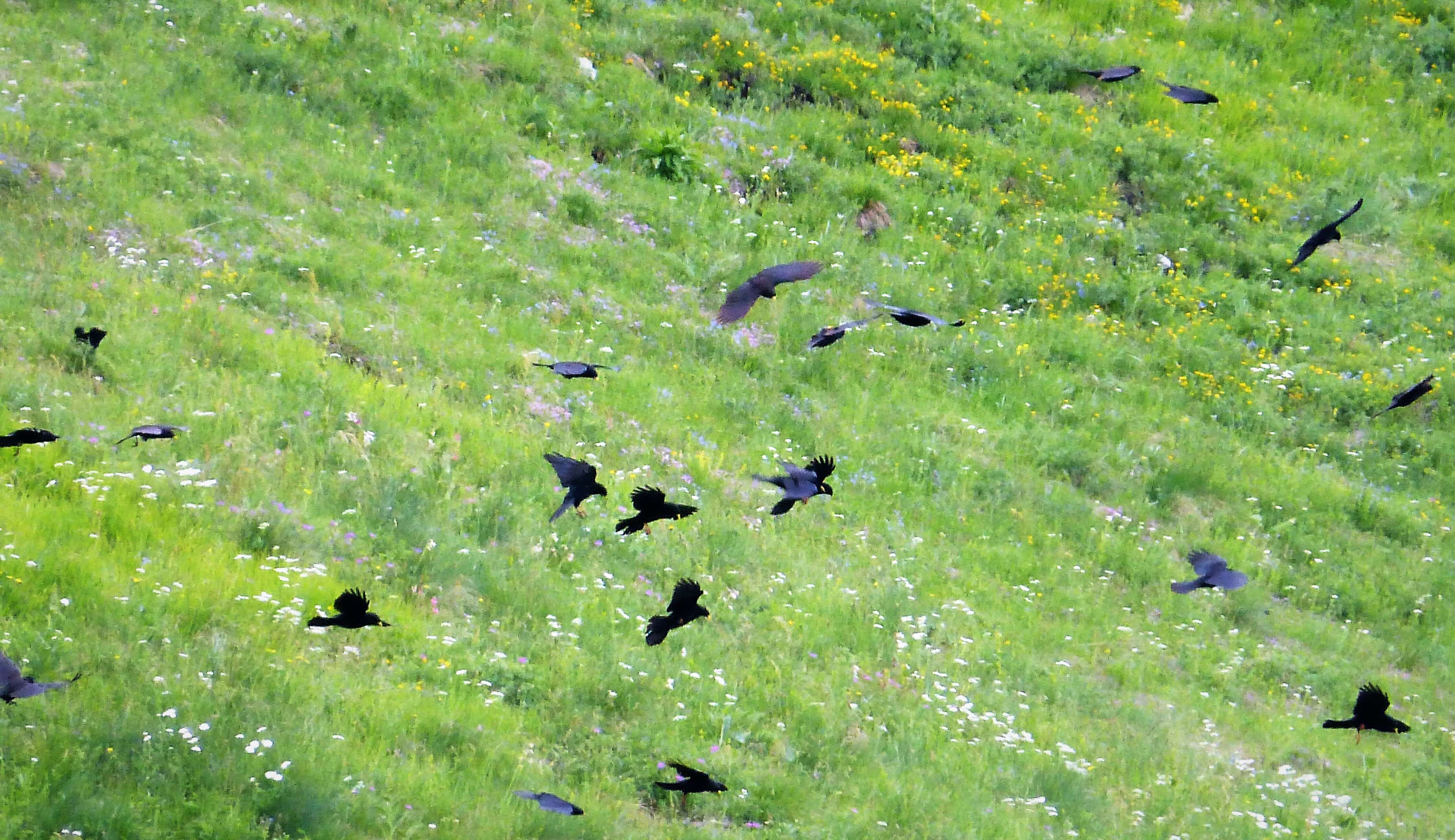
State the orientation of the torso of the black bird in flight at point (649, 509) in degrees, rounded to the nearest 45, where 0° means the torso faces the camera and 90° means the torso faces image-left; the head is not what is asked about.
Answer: approximately 270°

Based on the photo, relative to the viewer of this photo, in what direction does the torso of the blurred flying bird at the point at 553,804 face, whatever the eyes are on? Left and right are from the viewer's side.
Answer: facing to the right of the viewer

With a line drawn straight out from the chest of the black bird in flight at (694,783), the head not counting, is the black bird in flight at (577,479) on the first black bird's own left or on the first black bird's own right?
on the first black bird's own left

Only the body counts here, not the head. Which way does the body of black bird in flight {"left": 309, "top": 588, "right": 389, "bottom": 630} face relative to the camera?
to the viewer's right

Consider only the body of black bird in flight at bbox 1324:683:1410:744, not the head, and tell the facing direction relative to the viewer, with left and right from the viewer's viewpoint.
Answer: facing to the right of the viewer

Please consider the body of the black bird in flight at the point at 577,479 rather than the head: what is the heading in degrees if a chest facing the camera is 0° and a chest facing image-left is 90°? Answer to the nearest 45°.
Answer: approximately 270°

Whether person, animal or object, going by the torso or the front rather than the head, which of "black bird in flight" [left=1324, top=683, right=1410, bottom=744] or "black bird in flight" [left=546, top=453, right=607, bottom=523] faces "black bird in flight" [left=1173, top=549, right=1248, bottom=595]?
"black bird in flight" [left=546, top=453, right=607, bottom=523]

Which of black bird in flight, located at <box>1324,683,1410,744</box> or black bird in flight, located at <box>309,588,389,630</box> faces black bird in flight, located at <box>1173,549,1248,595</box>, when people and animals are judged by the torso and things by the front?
black bird in flight, located at <box>309,588,389,630</box>
